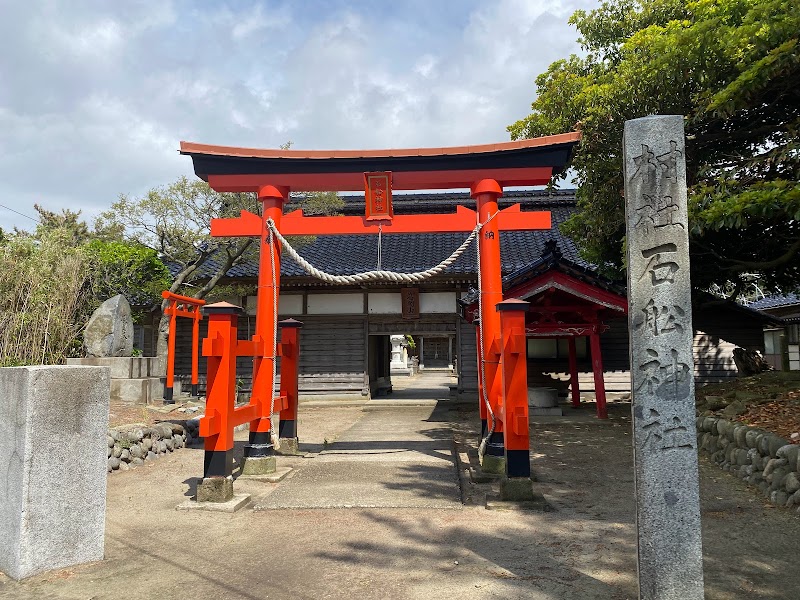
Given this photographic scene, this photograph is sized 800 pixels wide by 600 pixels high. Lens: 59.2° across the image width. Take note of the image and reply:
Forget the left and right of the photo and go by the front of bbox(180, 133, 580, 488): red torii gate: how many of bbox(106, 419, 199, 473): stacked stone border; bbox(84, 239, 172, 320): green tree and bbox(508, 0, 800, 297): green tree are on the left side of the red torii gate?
1

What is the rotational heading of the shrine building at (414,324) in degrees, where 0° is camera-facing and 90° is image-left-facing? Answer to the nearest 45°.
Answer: approximately 0°

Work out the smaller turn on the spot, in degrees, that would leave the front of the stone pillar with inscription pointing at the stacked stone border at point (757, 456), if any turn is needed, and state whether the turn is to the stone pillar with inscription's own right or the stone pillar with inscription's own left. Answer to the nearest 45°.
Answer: approximately 180°

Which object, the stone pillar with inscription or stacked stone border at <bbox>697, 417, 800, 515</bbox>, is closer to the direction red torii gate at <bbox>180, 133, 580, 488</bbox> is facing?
the stone pillar with inscription

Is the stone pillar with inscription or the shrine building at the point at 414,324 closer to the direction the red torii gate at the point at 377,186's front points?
the stone pillar with inscription

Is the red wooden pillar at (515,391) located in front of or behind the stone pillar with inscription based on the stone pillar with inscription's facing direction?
behind

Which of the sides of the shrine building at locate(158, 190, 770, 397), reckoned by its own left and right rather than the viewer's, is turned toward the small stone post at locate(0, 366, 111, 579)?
front

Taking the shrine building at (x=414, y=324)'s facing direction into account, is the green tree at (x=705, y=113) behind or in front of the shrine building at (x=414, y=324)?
in front

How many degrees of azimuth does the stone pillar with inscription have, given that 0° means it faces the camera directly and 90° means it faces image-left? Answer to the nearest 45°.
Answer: approximately 0°

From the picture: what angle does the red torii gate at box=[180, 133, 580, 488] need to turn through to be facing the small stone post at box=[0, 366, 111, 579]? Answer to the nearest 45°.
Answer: approximately 45° to its right

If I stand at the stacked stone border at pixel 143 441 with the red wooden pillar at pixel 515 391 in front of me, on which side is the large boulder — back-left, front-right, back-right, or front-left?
back-left

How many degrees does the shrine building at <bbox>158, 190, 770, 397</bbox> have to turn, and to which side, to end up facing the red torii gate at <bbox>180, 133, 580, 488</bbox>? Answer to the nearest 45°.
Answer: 0° — it already faces it

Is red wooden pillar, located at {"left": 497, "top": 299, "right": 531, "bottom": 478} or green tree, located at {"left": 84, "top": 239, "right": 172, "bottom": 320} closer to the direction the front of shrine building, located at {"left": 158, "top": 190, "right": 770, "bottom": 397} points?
the red wooden pillar
